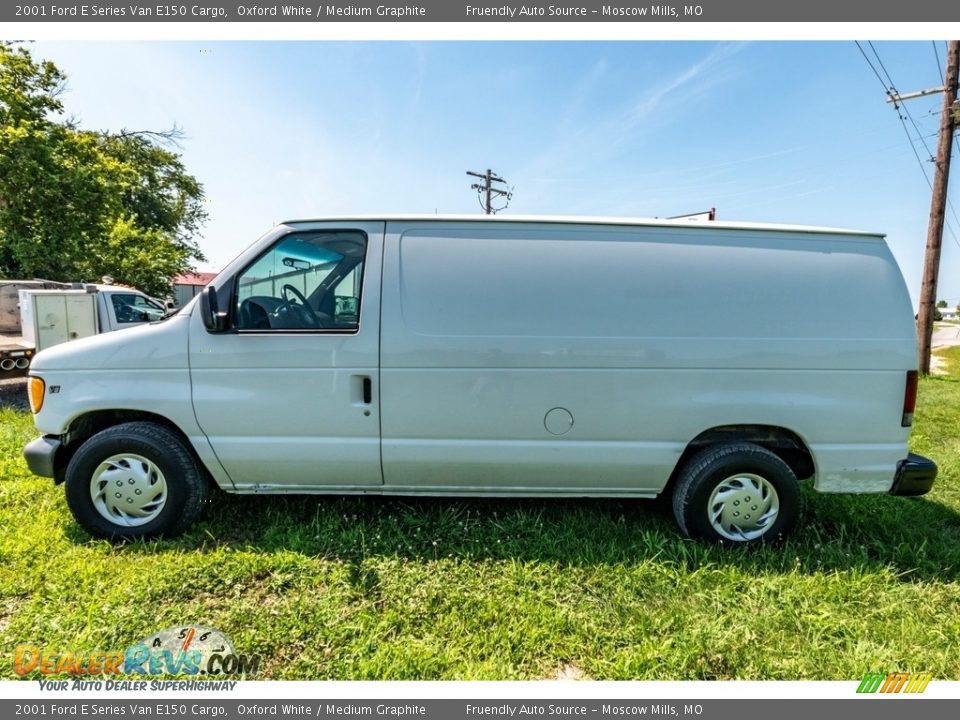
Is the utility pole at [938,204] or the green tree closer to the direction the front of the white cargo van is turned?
the green tree

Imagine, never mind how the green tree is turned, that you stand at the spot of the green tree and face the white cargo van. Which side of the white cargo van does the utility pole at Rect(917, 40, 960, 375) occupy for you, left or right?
left

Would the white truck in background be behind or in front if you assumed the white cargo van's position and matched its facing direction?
in front

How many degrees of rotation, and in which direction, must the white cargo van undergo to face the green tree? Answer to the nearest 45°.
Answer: approximately 45° to its right

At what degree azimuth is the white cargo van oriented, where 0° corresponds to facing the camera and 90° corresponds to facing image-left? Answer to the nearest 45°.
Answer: approximately 90°

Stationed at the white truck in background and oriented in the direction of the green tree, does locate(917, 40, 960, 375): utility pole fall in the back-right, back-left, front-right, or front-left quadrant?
back-right

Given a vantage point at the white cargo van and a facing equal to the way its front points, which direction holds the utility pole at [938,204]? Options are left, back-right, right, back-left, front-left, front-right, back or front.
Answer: back-right

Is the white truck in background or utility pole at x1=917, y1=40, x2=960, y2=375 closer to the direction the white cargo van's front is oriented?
the white truck in background
